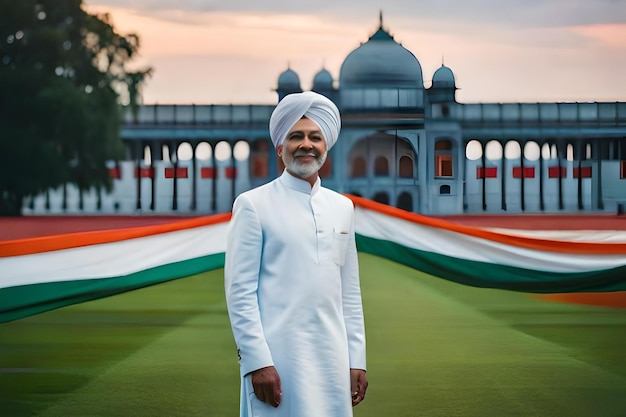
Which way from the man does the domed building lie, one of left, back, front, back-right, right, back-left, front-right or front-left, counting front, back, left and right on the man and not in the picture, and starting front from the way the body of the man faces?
back-left

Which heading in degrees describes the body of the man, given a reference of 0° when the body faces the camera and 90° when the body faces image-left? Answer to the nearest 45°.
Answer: approximately 315°

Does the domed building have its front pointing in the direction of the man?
yes

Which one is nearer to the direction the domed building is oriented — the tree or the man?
the man
